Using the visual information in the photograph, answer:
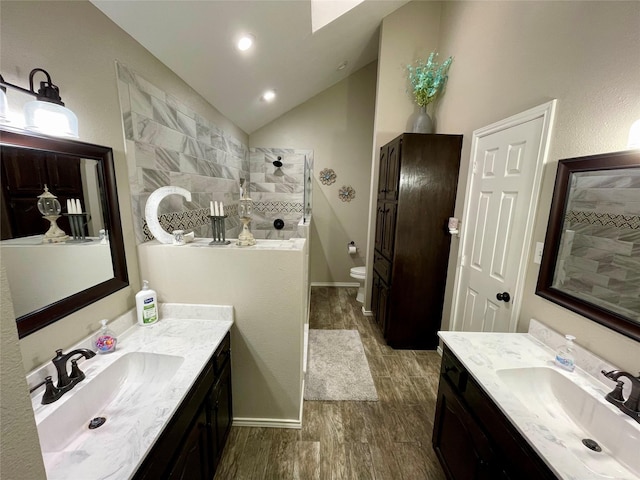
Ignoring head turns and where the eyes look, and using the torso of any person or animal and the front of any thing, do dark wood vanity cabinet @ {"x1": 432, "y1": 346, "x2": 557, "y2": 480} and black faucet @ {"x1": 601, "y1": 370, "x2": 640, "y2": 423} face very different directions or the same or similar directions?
same or similar directions

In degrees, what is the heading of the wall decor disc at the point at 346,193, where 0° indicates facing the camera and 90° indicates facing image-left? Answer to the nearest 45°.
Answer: approximately 0°

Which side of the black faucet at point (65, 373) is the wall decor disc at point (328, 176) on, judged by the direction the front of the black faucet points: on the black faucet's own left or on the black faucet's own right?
on the black faucet's own left

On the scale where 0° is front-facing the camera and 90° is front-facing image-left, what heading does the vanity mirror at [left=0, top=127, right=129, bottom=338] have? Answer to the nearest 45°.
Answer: approximately 315°

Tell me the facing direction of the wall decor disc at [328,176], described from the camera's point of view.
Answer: facing the viewer

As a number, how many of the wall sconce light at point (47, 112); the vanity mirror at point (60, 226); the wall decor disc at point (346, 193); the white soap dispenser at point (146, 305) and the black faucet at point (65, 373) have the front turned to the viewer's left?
0

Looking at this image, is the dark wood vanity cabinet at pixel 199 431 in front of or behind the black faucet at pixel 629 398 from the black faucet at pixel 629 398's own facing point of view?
in front

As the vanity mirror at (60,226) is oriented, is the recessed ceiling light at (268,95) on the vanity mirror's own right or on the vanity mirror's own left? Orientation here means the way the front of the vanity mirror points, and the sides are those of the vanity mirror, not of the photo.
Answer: on the vanity mirror's own left

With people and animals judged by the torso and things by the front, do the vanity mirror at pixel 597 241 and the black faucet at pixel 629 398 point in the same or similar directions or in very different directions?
same or similar directions

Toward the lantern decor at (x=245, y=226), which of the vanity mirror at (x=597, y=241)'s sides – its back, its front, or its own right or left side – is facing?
front
